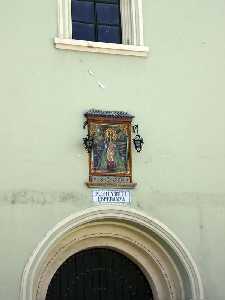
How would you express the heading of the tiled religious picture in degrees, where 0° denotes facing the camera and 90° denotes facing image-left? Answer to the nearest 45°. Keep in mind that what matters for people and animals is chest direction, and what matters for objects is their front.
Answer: approximately 0°

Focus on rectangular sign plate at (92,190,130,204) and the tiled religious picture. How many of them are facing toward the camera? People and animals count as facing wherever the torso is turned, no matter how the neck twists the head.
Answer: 2

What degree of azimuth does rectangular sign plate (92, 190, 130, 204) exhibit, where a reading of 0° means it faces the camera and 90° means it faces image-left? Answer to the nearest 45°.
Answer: approximately 0°
